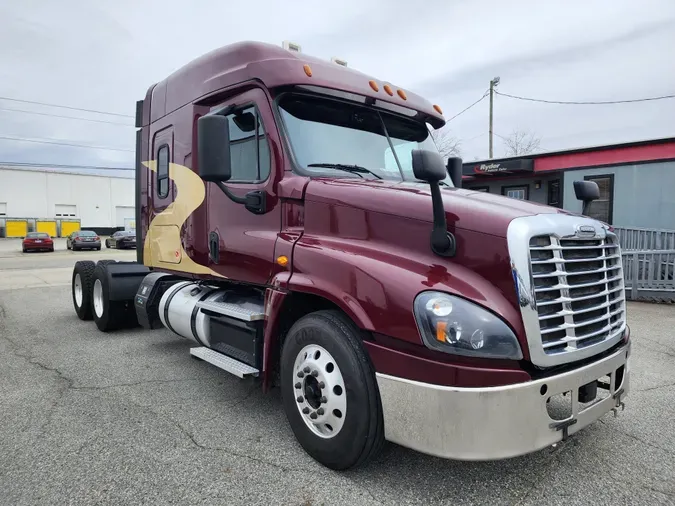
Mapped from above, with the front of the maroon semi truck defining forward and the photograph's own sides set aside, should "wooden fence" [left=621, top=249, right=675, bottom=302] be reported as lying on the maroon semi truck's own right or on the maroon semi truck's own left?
on the maroon semi truck's own left

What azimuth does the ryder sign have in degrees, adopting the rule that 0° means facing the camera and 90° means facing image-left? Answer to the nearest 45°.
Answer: approximately 45°

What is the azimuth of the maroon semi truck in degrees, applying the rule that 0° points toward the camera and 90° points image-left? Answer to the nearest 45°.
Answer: approximately 315°

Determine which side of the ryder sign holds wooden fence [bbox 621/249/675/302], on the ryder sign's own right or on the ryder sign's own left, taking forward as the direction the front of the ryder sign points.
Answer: on the ryder sign's own left

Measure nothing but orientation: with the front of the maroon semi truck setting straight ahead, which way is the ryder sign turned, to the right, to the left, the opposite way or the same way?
to the right

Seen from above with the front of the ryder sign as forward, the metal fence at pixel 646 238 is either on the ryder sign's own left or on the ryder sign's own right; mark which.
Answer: on the ryder sign's own left

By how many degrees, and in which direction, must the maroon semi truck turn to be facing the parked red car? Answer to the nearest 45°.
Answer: approximately 180°

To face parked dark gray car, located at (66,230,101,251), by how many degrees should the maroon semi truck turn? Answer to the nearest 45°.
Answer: approximately 180°
